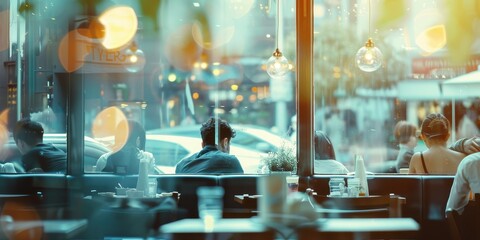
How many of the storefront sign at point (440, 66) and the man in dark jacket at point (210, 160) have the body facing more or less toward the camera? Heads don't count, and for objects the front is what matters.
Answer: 1

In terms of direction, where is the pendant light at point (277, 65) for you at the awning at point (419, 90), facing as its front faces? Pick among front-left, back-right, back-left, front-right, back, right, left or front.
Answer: front-right

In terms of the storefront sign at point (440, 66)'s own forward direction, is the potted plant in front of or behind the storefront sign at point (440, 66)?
in front

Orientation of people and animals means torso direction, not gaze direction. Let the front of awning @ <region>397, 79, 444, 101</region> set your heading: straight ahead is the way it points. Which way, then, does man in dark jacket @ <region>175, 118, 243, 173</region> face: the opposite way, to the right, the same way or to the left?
the opposite way

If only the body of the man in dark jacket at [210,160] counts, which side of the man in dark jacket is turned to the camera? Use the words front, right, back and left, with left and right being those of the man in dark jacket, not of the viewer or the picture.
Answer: back

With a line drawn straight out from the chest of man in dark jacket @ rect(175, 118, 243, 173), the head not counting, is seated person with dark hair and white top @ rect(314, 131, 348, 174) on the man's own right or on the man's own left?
on the man's own right

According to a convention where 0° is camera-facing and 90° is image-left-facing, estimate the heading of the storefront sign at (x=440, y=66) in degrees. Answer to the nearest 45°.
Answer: approximately 0°

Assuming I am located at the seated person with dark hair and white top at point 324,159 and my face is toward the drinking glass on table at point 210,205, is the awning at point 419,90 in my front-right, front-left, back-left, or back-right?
back-left

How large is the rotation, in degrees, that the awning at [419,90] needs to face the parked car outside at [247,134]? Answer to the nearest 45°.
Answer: approximately 45° to its right

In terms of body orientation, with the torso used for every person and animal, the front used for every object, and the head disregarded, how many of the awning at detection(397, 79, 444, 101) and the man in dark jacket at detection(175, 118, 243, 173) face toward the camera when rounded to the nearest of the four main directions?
1

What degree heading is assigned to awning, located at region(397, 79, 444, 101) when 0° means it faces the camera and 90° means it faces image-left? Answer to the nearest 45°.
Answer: approximately 0°

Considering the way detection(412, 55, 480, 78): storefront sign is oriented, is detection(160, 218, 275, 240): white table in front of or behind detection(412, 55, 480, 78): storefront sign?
in front

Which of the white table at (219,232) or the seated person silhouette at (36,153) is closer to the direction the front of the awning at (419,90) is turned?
the white table

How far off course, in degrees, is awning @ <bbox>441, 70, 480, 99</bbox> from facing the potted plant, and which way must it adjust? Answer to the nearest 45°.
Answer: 0° — it already faces it

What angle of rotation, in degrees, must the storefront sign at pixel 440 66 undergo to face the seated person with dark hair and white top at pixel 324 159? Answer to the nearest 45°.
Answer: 0° — it already faces them
